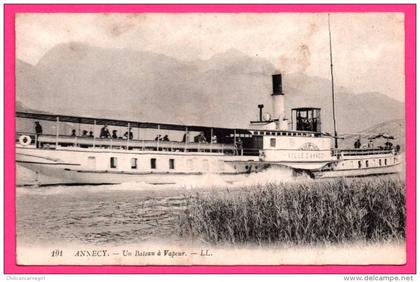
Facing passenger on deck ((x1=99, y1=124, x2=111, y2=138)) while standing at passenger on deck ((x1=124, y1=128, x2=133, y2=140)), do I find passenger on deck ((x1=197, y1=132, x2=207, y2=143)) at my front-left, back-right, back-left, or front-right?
back-right
